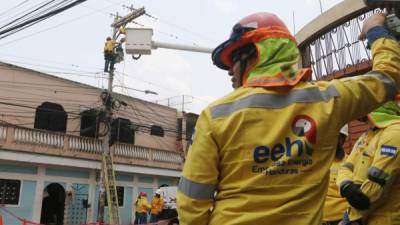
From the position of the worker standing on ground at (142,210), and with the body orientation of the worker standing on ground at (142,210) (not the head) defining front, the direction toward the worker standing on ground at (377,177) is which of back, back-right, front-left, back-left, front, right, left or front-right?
back

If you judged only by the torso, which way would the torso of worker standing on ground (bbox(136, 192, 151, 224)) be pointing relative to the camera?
away from the camera

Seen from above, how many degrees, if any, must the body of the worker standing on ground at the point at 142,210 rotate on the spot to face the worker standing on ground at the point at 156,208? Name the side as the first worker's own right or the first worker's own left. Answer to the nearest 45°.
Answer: approximately 135° to the first worker's own right

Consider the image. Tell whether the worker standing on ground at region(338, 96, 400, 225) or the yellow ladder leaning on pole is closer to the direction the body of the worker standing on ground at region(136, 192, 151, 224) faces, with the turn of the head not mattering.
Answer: the yellow ladder leaning on pole

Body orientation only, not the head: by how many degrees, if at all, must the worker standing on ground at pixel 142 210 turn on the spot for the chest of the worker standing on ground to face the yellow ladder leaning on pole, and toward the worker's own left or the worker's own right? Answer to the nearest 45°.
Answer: approximately 90° to the worker's own left

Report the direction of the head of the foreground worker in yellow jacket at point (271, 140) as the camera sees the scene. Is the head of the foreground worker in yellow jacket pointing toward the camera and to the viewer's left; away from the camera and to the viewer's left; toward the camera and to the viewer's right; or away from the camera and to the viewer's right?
away from the camera and to the viewer's left

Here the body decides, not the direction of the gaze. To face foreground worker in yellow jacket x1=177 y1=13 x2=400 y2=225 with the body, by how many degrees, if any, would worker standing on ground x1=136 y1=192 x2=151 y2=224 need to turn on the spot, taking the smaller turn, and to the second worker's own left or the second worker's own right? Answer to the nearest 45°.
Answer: approximately 180°
